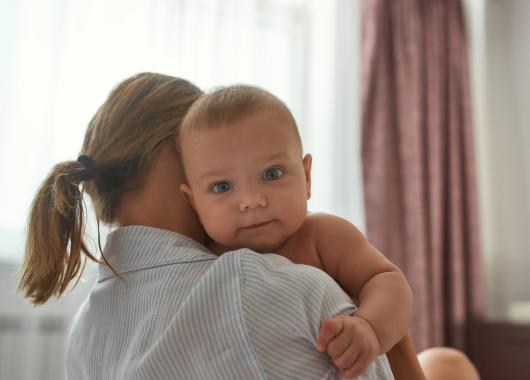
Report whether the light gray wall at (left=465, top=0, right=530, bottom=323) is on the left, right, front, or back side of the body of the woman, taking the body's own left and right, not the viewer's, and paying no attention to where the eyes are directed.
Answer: front

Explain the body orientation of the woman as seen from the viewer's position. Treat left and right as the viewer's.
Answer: facing away from the viewer and to the right of the viewer

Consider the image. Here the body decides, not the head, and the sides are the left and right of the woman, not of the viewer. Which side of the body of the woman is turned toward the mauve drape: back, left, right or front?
front
